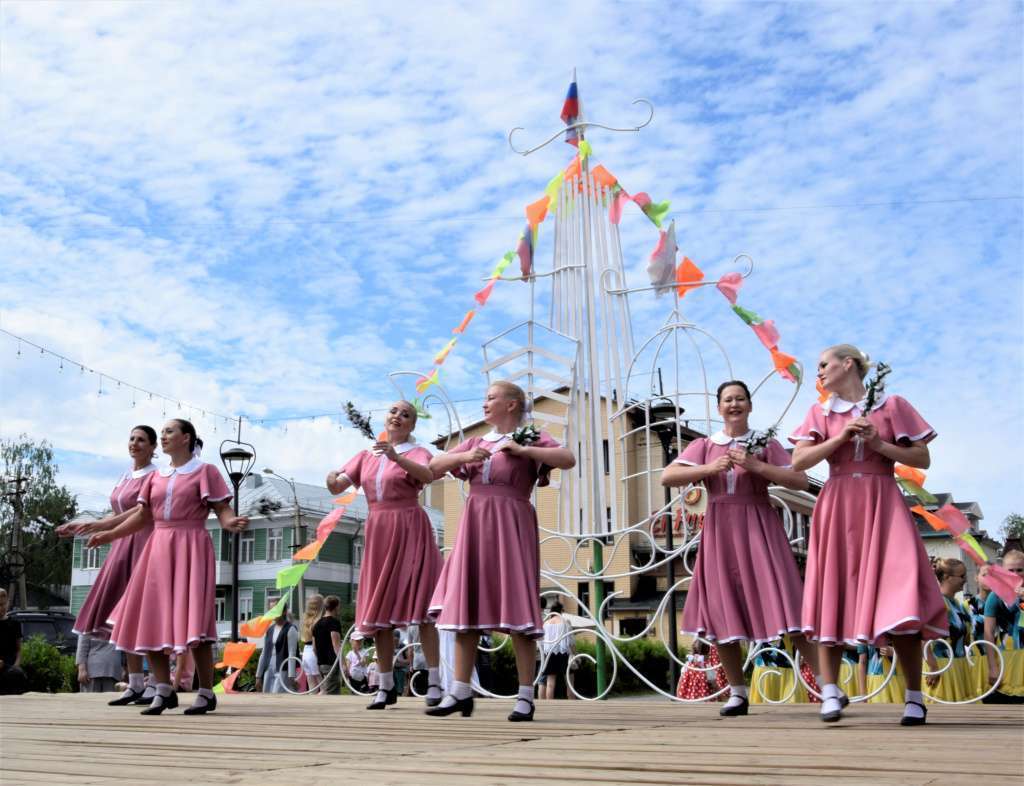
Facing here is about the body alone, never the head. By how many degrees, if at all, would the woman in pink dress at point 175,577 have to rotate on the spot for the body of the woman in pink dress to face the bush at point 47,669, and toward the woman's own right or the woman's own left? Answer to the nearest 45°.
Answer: approximately 135° to the woman's own right

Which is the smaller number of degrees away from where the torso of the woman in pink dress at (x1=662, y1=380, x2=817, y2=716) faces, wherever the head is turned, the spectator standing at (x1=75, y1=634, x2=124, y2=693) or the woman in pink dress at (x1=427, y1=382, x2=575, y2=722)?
the woman in pink dress

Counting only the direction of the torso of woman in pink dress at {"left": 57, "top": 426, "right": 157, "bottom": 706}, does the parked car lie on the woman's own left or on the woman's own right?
on the woman's own right

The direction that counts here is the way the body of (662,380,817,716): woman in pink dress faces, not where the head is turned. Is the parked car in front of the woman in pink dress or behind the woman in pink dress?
behind

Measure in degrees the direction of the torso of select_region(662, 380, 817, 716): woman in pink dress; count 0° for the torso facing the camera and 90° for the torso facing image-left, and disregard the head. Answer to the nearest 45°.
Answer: approximately 0°

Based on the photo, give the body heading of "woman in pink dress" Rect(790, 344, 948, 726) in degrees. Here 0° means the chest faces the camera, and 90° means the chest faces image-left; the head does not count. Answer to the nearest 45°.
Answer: approximately 0°

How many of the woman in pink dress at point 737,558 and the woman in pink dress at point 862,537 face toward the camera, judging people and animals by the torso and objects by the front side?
2

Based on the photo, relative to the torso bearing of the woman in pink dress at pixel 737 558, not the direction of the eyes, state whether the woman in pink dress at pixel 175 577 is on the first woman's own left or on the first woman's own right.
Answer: on the first woman's own right

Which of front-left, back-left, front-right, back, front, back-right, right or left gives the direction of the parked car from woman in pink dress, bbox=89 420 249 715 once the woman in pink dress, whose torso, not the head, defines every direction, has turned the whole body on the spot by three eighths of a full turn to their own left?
left

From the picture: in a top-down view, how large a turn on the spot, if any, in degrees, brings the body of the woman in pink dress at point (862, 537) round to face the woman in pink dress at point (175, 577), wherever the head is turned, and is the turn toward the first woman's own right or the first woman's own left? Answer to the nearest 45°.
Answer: approximately 90° to the first woman's own right
